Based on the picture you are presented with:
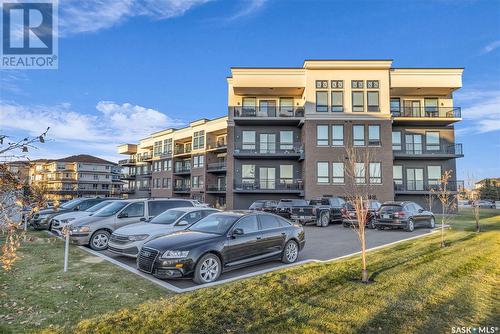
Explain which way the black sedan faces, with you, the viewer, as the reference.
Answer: facing the viewer and to the left of the viewer

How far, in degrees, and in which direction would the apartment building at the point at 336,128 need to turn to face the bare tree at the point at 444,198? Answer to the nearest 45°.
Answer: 0° — it already faces it

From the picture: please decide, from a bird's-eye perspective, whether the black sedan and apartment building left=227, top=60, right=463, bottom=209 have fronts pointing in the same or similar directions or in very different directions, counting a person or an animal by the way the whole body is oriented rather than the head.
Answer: same or similar directions

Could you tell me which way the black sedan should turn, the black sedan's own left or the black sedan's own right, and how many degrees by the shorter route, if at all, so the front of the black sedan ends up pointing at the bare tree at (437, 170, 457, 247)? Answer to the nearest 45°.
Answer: approximately 180°

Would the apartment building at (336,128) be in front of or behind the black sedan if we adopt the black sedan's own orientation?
behind

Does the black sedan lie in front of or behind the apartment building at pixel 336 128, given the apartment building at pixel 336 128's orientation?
in front

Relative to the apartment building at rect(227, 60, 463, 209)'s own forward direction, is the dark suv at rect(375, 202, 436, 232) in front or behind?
in front

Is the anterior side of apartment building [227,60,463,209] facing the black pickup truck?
yes

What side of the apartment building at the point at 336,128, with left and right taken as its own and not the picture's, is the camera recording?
front

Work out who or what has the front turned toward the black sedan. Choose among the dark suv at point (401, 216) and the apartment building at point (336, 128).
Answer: the apartment building

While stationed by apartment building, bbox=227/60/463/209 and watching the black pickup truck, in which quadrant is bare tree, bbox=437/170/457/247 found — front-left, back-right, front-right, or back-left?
front-left
